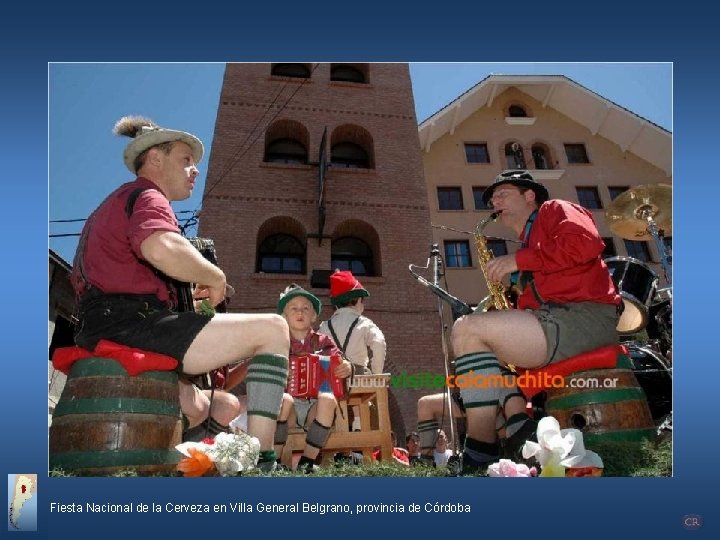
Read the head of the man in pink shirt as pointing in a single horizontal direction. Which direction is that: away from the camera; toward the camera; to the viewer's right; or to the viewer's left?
to the viewer's right

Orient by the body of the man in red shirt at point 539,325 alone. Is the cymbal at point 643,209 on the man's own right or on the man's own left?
on the man's own right

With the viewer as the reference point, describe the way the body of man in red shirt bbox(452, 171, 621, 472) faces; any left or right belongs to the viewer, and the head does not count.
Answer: facing to the left of the viewer

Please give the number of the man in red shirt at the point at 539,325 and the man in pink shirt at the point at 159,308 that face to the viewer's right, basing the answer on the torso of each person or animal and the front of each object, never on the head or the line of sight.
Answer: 1

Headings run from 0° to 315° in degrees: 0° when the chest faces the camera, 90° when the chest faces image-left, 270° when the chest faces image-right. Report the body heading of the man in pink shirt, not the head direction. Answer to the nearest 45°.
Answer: approximately 270°
